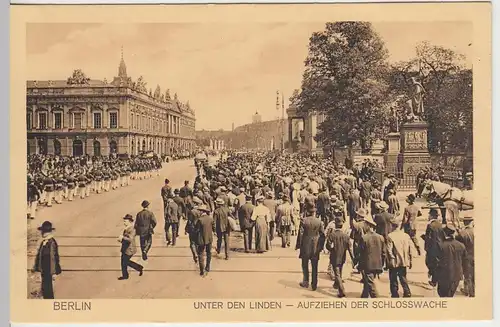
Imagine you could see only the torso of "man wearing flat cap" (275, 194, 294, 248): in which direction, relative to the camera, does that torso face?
away from the camera

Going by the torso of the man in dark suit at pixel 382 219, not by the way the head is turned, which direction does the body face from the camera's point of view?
away from the camera
